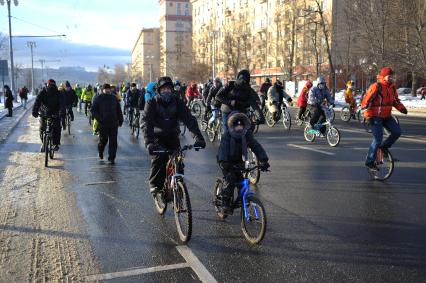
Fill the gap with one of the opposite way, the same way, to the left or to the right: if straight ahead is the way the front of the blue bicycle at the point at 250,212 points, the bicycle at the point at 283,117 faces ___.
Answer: the same way

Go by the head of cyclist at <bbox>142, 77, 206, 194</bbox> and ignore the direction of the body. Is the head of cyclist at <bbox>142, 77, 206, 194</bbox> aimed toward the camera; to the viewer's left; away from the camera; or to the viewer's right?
toward the camera

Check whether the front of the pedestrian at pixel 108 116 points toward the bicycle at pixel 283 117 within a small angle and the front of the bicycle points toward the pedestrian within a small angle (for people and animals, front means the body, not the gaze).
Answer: no

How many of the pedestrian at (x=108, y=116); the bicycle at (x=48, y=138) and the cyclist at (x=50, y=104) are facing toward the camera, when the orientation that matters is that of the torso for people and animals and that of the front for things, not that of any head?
3

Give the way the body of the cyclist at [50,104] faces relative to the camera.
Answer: toward the camera

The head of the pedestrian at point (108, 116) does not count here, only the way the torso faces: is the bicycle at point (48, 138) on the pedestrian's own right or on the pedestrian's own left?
on the pedestrian's own right

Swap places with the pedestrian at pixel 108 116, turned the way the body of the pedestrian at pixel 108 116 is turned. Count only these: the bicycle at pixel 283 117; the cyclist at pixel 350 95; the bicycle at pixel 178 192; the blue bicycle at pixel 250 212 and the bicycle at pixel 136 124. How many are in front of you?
2

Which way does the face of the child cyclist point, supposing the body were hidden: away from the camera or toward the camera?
toward the camera

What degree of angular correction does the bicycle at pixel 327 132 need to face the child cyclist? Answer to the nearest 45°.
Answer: approximately 45° to its right

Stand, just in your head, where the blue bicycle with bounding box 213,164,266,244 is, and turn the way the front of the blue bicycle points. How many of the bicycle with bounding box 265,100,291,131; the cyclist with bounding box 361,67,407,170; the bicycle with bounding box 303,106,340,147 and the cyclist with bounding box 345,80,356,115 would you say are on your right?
0

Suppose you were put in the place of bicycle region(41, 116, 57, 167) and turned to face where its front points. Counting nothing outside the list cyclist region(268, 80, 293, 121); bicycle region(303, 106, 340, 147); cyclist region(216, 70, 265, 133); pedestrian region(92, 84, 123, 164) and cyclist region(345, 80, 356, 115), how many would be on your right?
0

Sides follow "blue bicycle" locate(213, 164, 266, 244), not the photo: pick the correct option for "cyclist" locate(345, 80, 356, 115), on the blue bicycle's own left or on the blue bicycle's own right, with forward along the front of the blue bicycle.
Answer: on the blue bicycle's own left

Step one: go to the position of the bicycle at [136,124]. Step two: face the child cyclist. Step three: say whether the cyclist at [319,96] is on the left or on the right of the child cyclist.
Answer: left

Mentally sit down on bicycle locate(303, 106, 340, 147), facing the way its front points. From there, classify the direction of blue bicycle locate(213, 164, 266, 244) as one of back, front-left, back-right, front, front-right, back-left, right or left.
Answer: front-right

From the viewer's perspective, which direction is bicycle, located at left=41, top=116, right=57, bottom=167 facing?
toward the camera

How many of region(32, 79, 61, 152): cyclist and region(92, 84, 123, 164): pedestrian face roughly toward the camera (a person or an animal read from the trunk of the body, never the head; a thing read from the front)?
2

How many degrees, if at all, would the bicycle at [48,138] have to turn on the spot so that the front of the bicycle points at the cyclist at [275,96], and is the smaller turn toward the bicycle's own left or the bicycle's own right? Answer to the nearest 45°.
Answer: approximately 135° to the bicycle's own left

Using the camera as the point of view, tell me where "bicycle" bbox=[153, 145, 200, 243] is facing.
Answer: facing the viewer and to the right of the viewer
